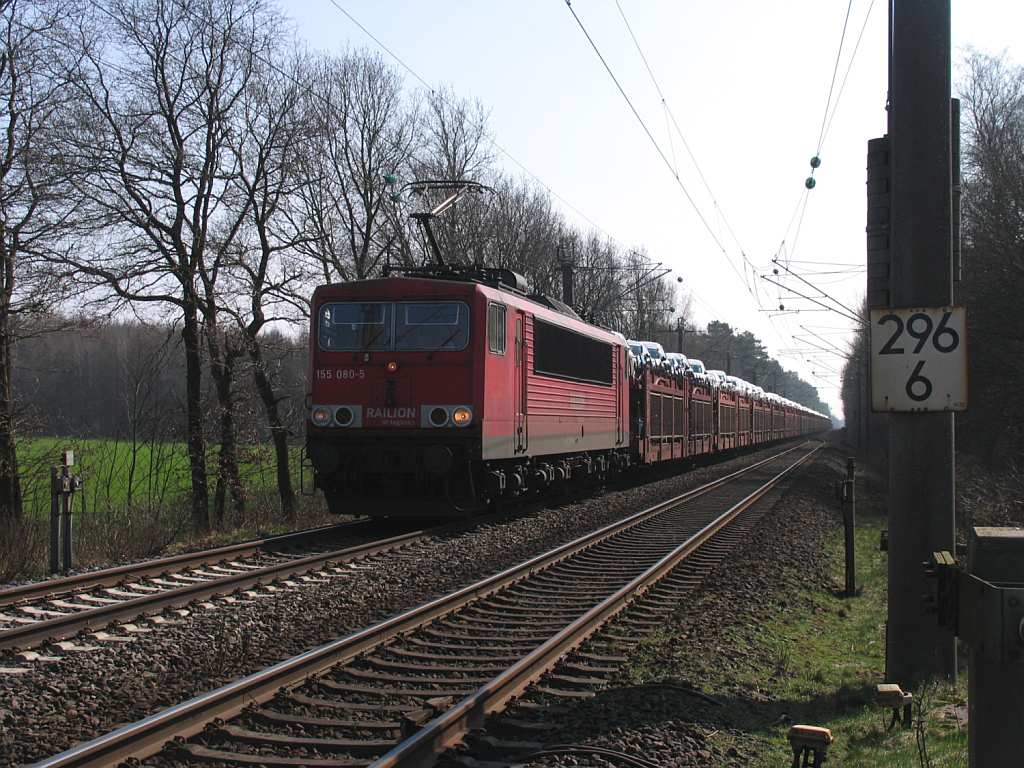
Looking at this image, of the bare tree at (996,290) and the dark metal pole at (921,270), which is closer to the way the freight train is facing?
the dark metal pole

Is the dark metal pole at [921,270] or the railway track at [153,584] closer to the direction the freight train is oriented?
the railway track

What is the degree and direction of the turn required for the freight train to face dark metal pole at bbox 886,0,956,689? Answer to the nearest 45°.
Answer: approximately 90° to its left

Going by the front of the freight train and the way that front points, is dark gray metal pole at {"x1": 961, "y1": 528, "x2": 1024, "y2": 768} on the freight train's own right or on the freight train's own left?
on the freight train's own left

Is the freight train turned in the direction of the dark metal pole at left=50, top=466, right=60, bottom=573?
yes

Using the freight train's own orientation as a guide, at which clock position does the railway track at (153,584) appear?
The railway track is roughly at 11 o'clock from the freight train.

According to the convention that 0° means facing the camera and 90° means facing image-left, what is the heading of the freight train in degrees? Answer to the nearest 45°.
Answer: approximately 45°

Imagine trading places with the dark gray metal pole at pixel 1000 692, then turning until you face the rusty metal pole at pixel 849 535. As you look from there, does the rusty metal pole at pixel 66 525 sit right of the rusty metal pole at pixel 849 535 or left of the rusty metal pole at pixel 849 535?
left

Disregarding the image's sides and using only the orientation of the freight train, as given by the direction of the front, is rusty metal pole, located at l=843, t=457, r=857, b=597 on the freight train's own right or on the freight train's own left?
on the freight train's own left
